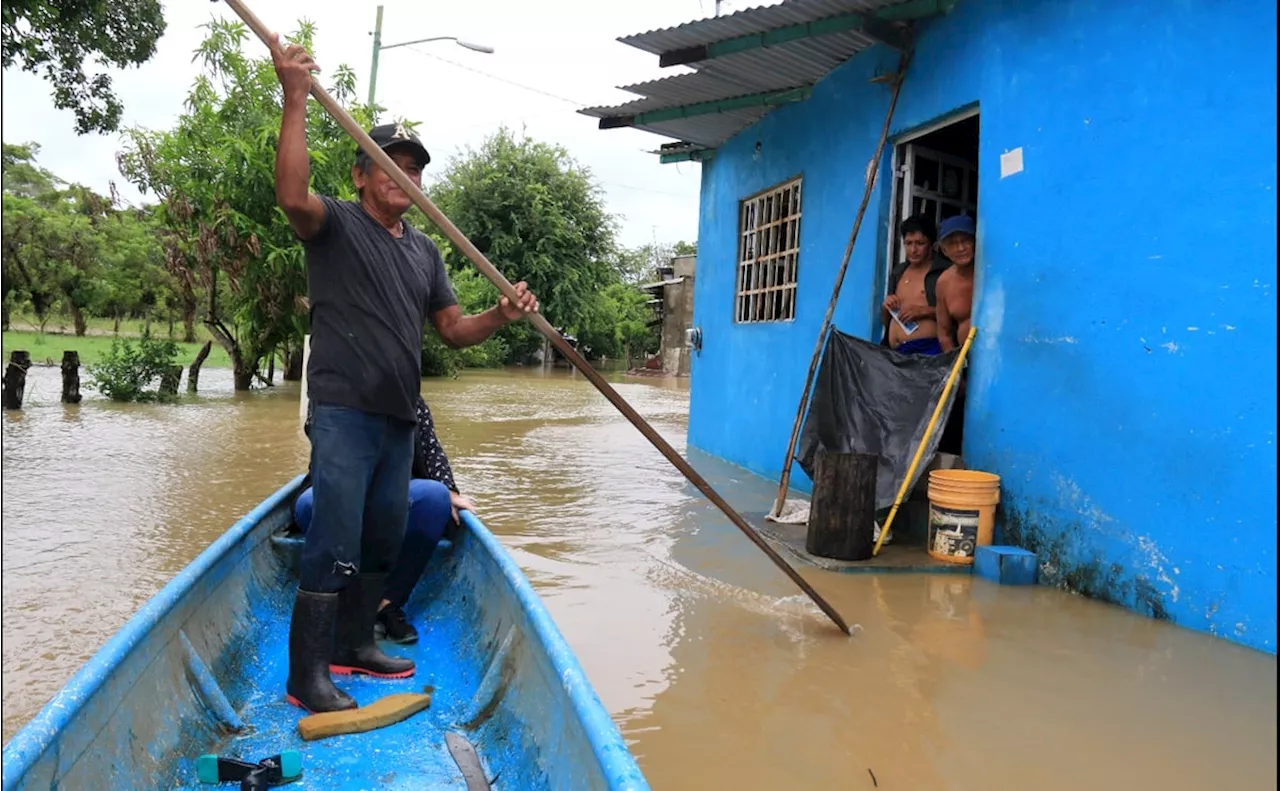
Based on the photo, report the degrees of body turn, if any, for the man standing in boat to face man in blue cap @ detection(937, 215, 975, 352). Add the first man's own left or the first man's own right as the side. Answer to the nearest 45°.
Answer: approximately 90° to the first man's own left

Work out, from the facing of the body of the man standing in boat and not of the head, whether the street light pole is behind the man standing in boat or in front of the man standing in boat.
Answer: behind

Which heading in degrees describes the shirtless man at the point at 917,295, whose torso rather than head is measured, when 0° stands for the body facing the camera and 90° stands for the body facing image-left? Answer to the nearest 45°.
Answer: approximately 45°

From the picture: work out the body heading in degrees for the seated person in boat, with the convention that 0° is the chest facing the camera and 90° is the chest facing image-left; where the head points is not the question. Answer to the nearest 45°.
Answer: approximately 0°

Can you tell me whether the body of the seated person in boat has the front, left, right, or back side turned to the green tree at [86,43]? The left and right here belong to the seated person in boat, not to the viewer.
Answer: back

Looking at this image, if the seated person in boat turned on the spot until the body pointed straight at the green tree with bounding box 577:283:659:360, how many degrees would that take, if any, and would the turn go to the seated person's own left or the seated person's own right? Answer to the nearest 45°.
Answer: approximately 180°

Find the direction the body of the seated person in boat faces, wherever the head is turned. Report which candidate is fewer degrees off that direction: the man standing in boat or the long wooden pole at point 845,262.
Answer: the man standing in boat

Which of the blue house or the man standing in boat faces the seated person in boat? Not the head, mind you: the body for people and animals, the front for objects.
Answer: the blue house
